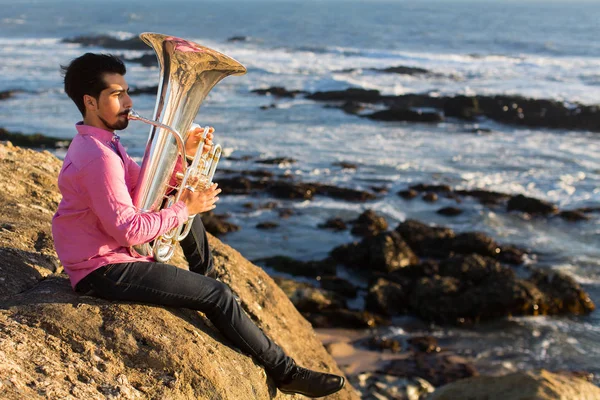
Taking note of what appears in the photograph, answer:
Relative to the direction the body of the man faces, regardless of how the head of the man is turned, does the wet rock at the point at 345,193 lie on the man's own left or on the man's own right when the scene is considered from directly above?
on the man's own left

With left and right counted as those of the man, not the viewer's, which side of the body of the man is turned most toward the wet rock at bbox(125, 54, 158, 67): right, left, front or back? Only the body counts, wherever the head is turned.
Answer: left

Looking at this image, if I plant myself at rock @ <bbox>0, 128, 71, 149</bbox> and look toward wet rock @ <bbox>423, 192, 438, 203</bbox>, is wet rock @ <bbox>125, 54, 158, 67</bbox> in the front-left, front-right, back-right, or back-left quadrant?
back-left

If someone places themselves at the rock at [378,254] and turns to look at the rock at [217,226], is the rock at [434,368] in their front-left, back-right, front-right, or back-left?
back-left

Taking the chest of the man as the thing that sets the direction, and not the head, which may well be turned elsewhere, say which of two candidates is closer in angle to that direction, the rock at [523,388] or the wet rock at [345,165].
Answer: the rock

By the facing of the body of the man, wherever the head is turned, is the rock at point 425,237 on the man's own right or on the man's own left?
on the man's own left

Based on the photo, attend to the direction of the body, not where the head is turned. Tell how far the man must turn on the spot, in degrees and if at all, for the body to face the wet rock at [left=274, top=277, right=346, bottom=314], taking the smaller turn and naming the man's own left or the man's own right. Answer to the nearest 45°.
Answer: approximately 90° to the man's own left

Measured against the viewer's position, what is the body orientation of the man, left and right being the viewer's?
facing to the right of the viewer

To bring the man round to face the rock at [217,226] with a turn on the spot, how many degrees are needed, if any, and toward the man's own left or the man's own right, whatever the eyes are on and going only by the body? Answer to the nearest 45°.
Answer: approximately 90° to the man's own left

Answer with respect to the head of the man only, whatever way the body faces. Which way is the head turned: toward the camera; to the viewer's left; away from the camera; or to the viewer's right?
to the viewer's right
